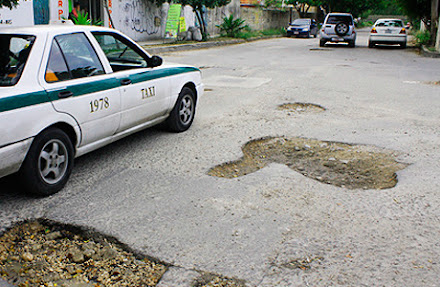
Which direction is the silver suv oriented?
away from the camera

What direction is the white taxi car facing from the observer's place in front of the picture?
facing away from the viewer and to the right of the viewer

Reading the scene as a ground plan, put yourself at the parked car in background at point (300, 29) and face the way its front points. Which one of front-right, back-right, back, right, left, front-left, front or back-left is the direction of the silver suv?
front-left

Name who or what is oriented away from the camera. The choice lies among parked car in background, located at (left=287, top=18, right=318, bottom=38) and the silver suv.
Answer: the silver suv

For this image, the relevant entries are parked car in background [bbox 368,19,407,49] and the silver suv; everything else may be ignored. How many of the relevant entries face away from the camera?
2

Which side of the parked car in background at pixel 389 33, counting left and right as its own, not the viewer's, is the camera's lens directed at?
back

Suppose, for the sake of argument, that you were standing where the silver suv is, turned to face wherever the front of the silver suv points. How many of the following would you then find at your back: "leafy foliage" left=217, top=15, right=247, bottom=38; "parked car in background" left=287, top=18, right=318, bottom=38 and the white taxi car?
1

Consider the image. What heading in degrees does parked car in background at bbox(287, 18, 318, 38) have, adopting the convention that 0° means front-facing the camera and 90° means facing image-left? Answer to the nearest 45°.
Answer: approximately 45°

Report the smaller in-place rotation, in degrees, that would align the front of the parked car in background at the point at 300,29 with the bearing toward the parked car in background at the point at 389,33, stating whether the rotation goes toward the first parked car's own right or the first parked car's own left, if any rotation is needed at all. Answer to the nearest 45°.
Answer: approximately 45° to the first parked car's own left

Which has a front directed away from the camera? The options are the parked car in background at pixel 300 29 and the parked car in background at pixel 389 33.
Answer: the parked car in background at pixel 389 33
